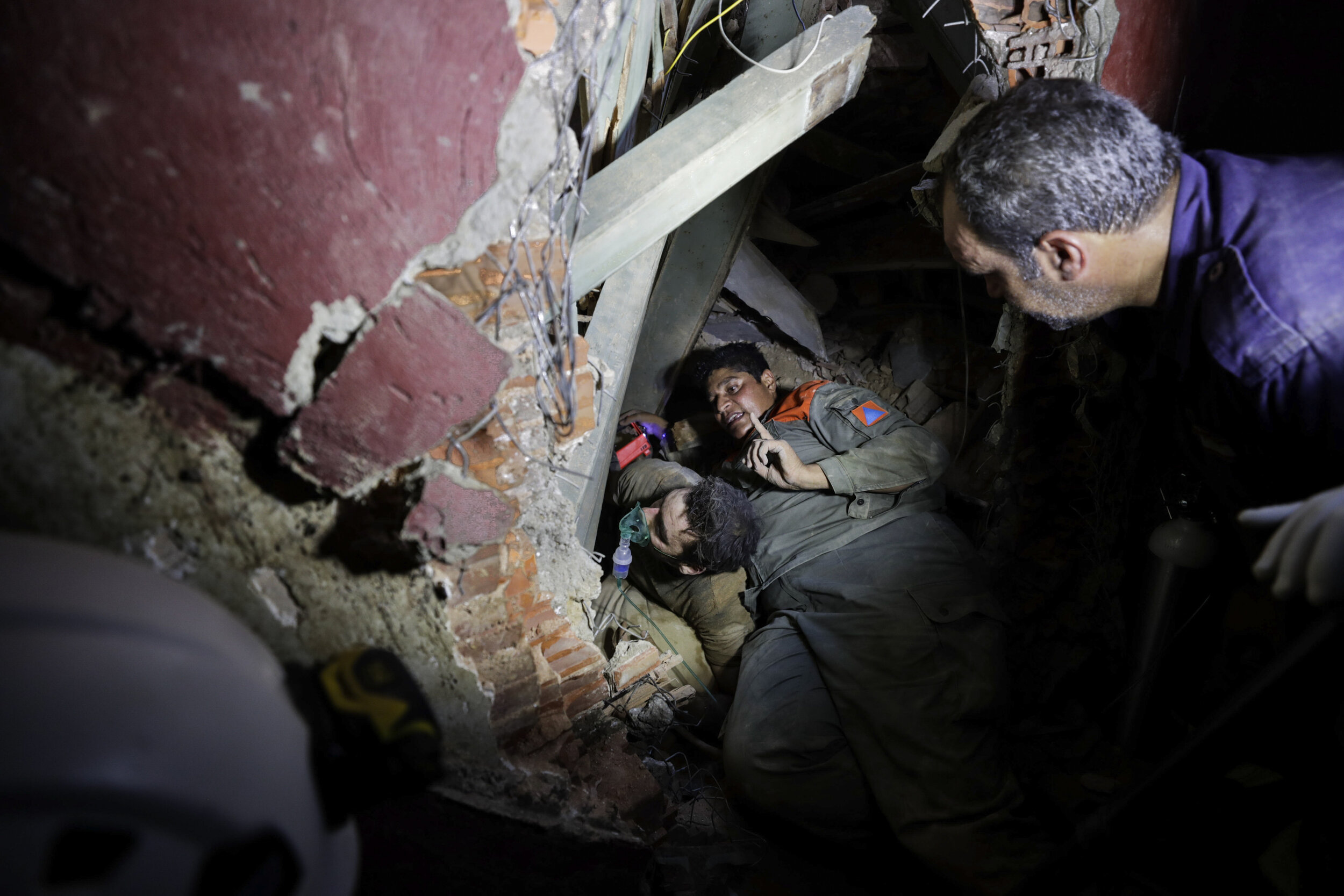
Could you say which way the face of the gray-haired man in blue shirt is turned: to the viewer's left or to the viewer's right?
to the viewer's left

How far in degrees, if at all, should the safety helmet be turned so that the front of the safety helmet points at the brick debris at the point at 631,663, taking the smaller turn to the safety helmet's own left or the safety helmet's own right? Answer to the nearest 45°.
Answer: approximately 45° to the safety helmet's own left

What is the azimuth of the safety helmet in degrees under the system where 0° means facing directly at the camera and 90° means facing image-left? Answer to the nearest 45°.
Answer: approximately 270°

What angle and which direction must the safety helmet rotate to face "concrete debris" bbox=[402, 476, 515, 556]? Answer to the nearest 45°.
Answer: approximately 45° to its left

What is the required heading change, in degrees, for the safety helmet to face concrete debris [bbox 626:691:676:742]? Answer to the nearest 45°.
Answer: approximately 45° to its left

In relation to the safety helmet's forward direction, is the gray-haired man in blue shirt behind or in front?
in front
